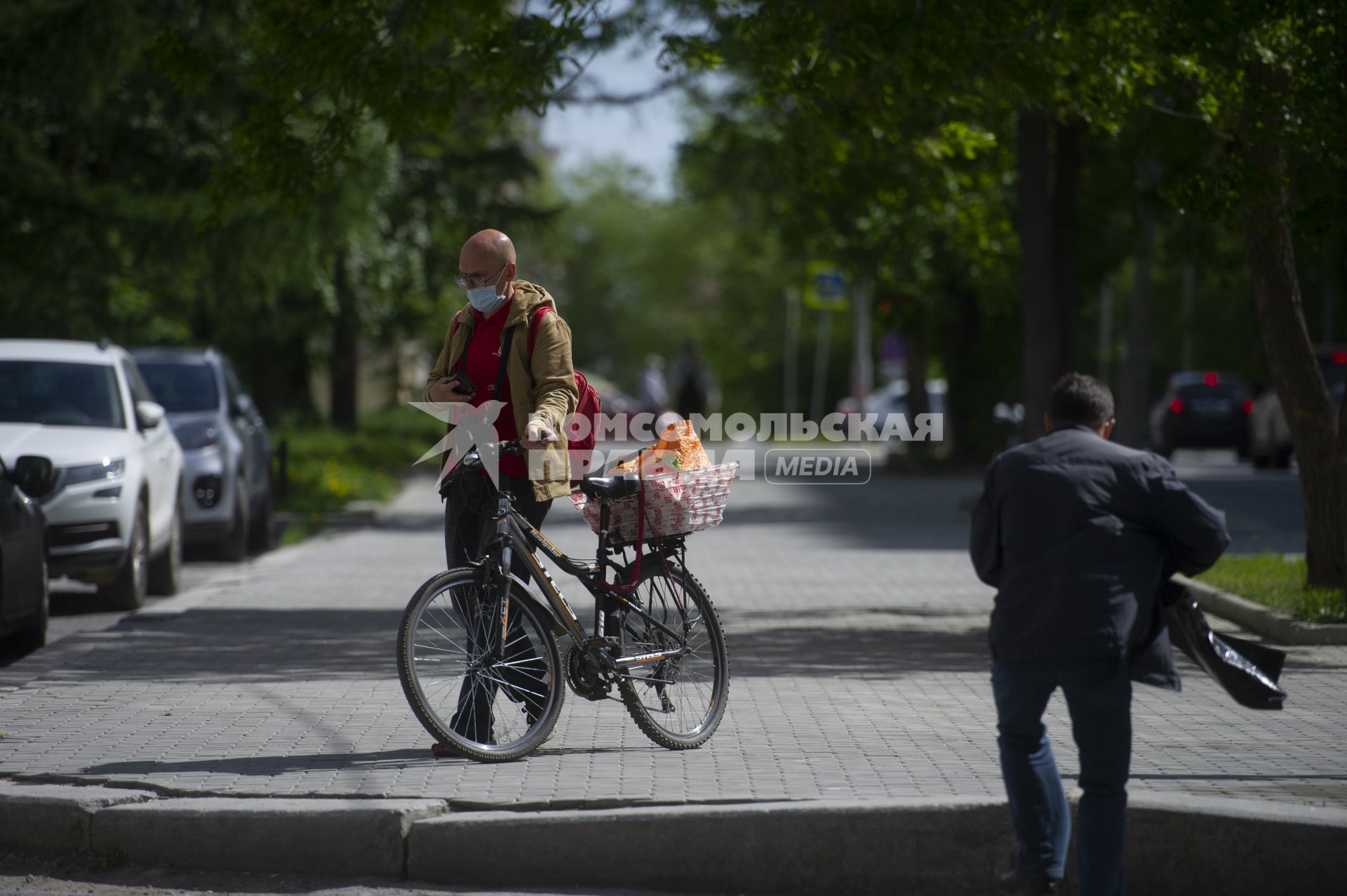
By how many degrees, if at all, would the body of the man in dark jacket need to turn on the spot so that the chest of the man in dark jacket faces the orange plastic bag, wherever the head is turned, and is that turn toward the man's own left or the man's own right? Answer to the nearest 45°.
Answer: approximately 45° to the man's own left

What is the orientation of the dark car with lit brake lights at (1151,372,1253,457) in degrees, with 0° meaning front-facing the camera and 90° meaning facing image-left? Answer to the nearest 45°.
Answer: approximately 180°

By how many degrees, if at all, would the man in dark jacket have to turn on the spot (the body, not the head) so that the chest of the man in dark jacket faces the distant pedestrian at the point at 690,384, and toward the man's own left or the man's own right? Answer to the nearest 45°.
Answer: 0° — they already face them

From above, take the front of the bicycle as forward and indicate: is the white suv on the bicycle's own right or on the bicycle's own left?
on the bicycle's own right

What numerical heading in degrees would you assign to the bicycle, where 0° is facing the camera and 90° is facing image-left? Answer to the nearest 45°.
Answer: approximately 45°

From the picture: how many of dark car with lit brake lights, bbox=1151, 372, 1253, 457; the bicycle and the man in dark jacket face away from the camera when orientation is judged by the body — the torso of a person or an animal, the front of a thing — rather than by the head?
2

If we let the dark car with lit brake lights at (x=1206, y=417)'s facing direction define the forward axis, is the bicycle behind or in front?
behind

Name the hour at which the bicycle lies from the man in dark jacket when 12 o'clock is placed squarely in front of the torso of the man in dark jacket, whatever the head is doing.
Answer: The bicycle is roughly at 10 o'clock from the man in dark jacket.

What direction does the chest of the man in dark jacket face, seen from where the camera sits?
away from the camera

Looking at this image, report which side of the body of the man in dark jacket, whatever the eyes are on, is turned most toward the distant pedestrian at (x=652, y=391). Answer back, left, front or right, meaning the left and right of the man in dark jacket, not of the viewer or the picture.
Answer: front

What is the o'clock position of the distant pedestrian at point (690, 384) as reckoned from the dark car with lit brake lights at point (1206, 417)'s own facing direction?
The distant pedestrian is roughly at 8 o'clock from the dark car with lit brake lights.

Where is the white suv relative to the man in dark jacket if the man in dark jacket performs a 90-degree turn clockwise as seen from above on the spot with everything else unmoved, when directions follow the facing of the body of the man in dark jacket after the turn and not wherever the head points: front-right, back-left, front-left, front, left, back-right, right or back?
back-left

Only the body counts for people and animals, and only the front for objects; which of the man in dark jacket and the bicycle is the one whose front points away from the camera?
the man in dark jacket
